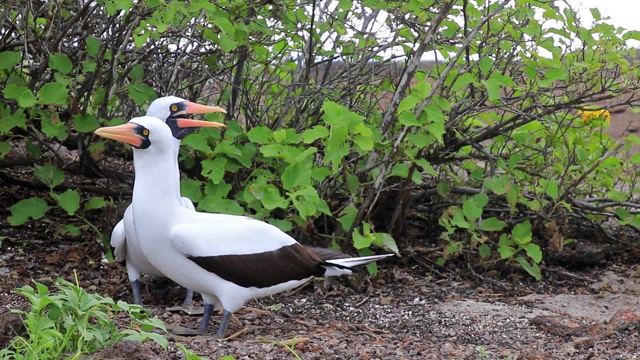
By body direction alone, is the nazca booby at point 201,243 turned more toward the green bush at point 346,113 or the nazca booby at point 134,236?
the nazca booby

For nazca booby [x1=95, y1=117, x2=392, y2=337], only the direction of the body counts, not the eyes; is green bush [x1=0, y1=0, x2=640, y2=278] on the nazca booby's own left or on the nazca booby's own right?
on the nazca booby's own right

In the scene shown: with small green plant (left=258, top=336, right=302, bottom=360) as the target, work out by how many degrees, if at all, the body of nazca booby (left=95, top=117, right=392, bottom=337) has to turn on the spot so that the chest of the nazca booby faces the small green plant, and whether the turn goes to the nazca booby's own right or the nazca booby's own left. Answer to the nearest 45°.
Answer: approximately 135° to the nazca booby's own left

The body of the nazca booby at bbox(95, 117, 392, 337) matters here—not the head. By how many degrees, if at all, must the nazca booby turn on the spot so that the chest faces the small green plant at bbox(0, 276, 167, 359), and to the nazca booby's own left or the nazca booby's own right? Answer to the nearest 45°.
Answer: approximately 45° to the nazca booby's own left

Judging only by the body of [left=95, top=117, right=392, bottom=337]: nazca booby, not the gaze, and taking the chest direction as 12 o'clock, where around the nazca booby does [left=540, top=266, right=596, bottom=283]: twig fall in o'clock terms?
The twig is roughly at 5 o'clock from the nazca booby.

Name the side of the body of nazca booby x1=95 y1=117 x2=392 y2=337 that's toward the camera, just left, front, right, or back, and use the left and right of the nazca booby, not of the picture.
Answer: left
